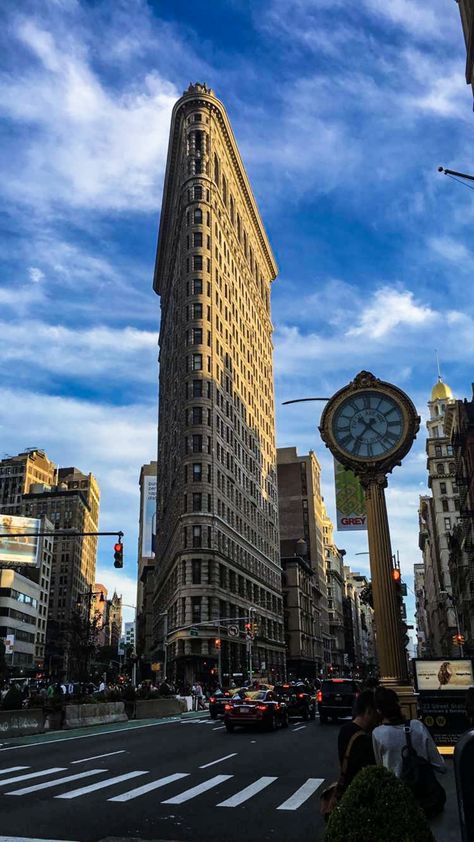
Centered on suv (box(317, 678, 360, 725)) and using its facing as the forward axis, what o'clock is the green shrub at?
The green shrub is roughly at 6 o'clock from the suv.

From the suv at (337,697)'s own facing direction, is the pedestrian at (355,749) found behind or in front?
behind

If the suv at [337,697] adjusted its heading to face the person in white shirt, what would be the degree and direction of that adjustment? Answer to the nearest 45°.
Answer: approximately 180°

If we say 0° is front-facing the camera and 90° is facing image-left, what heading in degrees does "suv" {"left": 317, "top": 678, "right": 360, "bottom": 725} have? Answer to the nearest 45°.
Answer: approximately 180°

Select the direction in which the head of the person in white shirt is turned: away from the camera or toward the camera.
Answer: away from the camera
